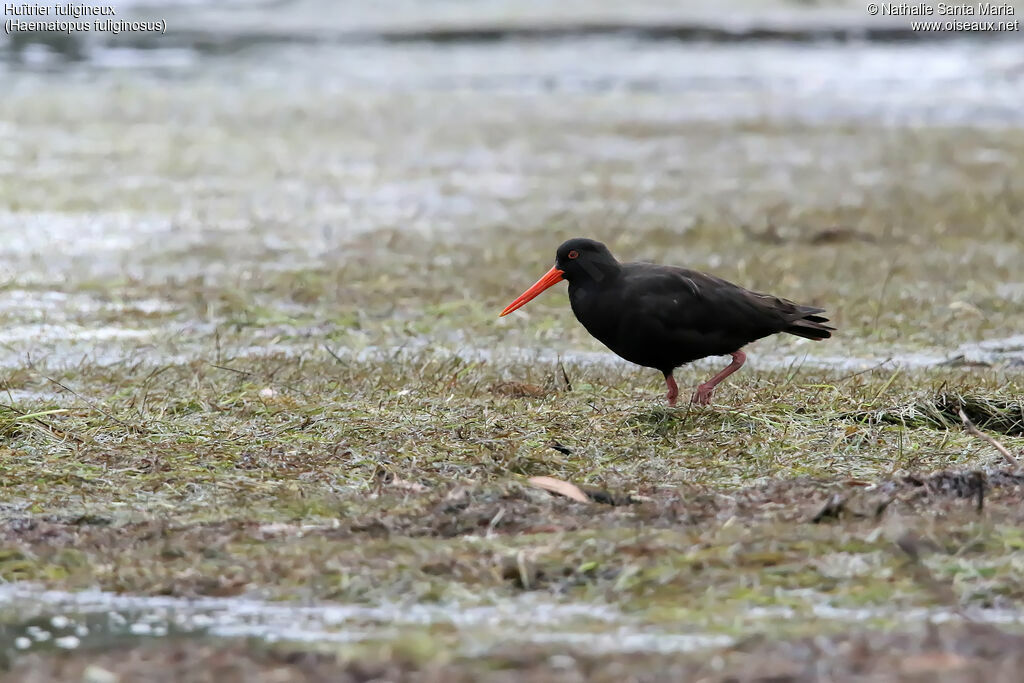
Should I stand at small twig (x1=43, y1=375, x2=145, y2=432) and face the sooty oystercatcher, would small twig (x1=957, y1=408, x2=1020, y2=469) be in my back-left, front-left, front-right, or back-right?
front-right

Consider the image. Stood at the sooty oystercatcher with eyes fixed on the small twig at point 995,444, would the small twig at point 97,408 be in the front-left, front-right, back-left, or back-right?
back-right

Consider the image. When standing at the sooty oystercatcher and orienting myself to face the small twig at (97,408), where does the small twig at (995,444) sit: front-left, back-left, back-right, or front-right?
back-left

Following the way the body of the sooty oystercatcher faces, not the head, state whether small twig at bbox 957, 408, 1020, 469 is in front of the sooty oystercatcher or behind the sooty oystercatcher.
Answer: behind

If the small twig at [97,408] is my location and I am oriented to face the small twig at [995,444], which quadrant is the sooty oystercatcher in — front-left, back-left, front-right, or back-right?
front-left

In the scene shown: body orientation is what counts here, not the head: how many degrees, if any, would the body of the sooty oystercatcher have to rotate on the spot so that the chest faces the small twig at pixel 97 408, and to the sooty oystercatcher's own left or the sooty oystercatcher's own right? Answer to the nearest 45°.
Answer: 0° — it already faces it

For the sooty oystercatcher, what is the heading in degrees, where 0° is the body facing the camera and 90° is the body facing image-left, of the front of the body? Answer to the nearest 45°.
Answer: approximately 90°
